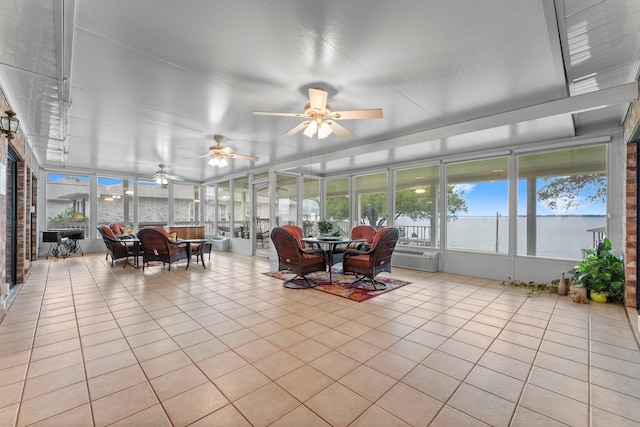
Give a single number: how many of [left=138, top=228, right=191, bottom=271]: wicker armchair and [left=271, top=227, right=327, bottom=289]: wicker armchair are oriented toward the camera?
0

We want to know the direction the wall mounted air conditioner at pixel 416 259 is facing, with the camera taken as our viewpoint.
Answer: facing the viewer and to the left of the viewer

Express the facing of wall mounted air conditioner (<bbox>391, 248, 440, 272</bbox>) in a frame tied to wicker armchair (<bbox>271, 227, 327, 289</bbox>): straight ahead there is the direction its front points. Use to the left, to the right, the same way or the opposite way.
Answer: the opposite way

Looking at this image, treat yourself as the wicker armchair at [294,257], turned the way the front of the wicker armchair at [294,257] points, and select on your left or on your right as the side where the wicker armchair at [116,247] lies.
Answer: on your left

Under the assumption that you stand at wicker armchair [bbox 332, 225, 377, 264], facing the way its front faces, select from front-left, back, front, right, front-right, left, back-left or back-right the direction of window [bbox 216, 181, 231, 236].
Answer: right

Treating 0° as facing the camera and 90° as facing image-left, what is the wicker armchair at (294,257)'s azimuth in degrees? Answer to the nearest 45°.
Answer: approximately 225°

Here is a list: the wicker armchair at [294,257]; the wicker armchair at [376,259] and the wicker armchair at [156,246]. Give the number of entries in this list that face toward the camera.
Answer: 0

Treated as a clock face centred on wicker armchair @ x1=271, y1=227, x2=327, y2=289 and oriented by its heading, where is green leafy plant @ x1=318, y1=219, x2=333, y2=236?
The green leafy plant is roughly at 12 o'clock from the wicker armchair.

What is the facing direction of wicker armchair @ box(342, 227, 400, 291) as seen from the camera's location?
facing away from the viewer and to the left of the viewer

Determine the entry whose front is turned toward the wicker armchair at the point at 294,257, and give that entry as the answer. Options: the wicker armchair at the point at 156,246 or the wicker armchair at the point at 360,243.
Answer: the wicker armchair at the point at 360,243

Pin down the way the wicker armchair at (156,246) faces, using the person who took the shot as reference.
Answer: facing away from the viewer and to the right of the viewer
